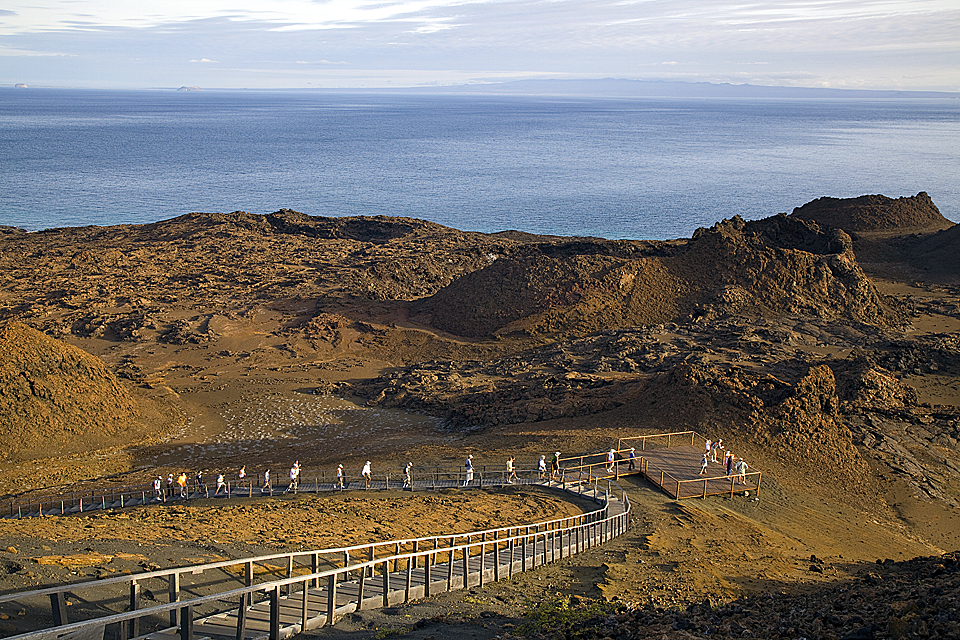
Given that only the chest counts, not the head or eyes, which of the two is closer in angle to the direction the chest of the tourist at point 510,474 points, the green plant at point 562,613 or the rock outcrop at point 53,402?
the green plant

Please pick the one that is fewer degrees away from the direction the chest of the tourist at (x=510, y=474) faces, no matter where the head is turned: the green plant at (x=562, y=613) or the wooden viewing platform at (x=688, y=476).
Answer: the wooden viewing platform

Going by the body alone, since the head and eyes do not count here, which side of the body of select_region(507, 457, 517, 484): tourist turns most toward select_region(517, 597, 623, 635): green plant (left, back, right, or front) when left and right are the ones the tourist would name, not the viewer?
right

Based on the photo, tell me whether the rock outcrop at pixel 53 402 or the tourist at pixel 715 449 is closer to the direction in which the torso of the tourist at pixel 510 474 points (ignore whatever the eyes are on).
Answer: the tourist

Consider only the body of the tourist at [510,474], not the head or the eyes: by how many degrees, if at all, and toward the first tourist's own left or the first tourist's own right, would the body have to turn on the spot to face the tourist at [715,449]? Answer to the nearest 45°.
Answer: approximately 45° to the first tourist's own left

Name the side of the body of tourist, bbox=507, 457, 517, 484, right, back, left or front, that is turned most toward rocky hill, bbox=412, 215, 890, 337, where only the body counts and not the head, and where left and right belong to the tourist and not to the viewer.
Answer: left

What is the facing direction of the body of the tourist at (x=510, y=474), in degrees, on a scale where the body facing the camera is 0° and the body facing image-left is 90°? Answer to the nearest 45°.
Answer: approximately 270°

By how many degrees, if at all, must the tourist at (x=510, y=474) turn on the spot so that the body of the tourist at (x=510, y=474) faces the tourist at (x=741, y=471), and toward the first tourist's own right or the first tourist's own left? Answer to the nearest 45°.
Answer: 0° — they already face them

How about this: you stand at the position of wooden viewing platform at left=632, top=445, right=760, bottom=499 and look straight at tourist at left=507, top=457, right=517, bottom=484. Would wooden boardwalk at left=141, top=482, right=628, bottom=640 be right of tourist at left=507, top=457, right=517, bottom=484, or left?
left
